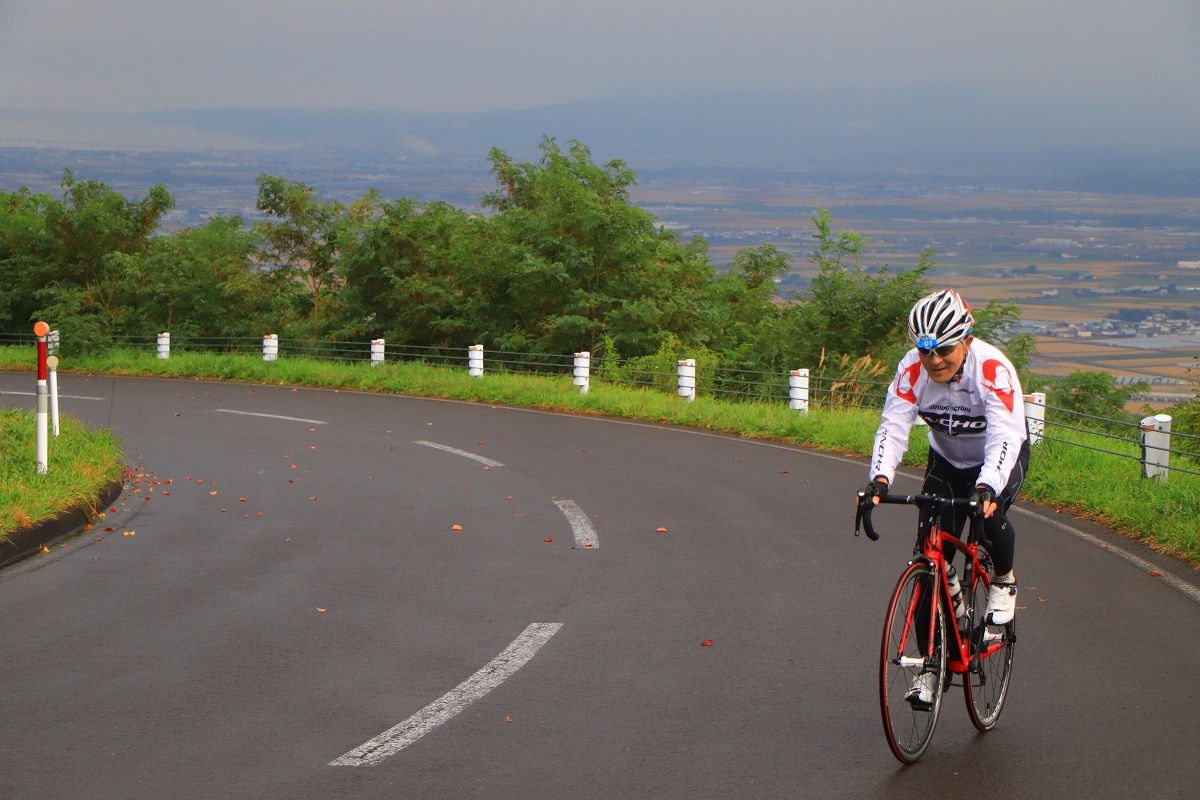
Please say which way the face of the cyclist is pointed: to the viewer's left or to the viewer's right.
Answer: to the viewer's left

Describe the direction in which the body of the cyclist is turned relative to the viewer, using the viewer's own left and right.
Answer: facing the viewer and to the left of the viewer

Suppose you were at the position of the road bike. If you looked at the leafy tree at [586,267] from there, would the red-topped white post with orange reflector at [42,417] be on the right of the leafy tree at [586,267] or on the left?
left

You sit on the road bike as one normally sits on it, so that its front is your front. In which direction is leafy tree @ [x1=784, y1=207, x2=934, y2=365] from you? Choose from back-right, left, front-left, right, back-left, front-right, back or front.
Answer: back-right

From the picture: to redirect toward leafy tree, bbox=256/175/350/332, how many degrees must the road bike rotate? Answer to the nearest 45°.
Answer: approximately 90° to its right

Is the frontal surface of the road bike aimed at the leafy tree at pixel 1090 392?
no

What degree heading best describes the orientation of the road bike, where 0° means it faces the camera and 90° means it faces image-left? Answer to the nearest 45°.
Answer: approximately 45°

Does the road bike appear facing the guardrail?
no

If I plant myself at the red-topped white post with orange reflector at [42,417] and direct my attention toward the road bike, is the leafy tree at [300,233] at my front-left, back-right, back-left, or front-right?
back-left

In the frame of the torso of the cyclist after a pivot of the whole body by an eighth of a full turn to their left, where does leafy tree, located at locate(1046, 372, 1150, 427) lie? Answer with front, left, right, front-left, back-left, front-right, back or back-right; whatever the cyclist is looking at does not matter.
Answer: back

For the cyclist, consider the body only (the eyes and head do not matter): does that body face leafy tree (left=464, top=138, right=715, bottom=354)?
no

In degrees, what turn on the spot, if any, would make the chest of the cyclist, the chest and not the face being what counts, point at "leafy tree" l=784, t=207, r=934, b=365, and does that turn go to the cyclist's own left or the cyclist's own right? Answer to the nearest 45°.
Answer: approximately 135° to the cyclist's own right
